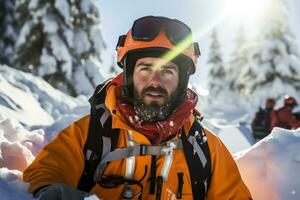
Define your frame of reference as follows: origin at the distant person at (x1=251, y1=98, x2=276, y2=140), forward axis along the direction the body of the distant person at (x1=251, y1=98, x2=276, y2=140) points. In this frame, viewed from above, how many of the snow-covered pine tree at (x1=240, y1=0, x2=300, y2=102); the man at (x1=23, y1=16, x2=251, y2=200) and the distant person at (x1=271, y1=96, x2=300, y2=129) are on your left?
1

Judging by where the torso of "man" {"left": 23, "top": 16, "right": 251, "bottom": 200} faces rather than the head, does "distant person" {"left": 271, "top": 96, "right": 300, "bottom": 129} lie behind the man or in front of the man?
behind

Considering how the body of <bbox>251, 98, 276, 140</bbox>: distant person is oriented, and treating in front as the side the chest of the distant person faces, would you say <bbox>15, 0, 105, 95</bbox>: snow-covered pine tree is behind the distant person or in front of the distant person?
behind

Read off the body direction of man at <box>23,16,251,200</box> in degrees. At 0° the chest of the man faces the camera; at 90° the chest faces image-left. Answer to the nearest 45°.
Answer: approximately 0°
